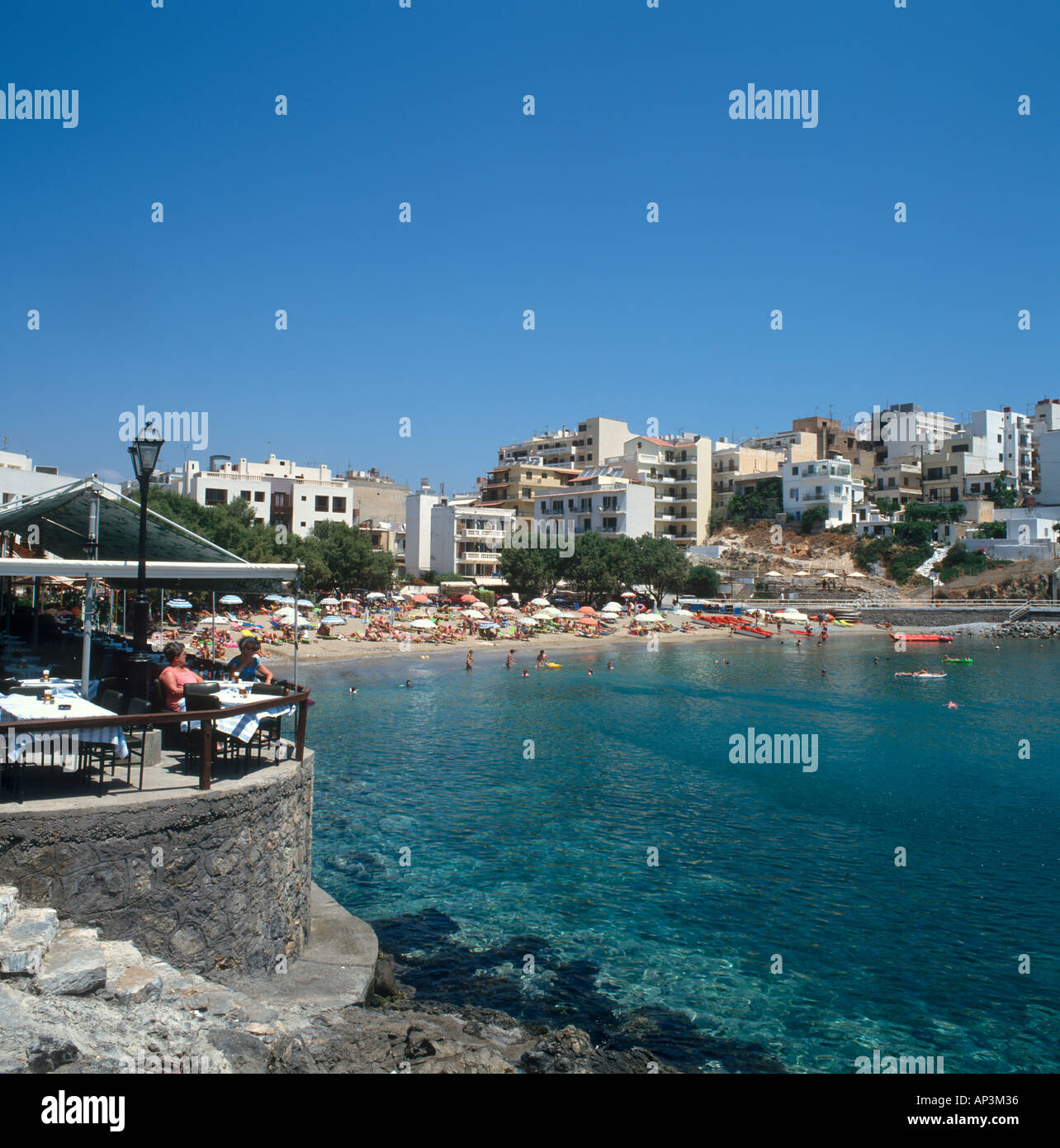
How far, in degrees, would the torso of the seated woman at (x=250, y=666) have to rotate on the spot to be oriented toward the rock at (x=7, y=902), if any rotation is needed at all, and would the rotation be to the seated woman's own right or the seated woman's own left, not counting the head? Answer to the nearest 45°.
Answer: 0° — they already face it

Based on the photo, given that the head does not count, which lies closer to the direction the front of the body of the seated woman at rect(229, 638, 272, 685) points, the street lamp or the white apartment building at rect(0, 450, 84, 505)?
the street lamp

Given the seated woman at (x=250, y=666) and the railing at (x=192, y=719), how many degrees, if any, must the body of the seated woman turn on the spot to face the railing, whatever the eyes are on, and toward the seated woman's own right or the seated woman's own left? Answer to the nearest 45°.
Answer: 0° — they already face it

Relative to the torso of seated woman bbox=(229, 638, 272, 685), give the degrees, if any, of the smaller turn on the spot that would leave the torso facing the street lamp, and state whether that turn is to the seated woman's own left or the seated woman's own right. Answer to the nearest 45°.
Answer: approximately 45° to the seated woman's own right

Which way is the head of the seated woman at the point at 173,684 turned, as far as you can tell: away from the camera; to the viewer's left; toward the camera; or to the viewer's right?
to the viewer's right

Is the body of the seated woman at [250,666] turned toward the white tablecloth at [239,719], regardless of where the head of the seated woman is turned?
yes

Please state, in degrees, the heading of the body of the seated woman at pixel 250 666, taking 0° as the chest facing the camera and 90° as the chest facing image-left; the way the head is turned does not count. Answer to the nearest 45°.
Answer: approximately 0°

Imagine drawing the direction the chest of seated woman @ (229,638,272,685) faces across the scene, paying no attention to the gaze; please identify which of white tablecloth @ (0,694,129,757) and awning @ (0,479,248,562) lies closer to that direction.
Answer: the white tablecloth

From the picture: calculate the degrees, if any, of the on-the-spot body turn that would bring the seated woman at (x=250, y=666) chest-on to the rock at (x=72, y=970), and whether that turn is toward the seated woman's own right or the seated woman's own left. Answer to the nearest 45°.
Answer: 0° — they already face it
